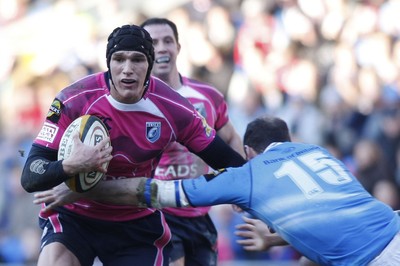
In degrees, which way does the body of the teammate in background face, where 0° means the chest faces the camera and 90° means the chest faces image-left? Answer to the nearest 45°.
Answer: approximately 0°
